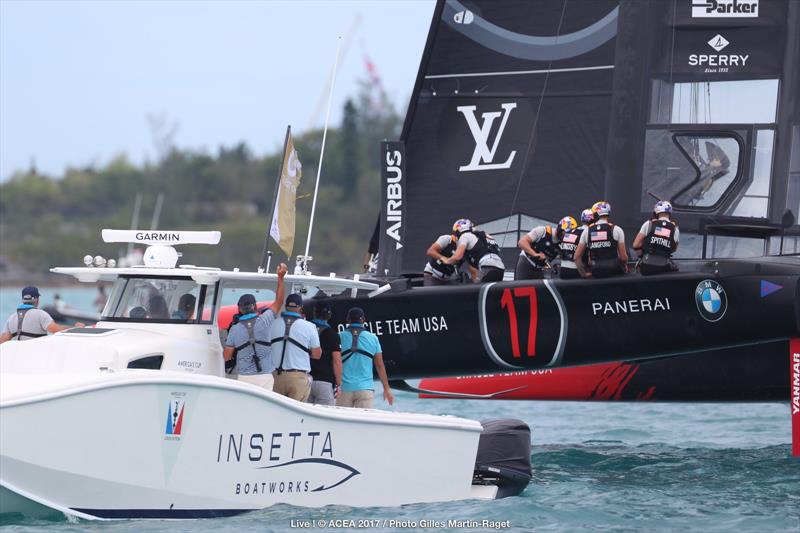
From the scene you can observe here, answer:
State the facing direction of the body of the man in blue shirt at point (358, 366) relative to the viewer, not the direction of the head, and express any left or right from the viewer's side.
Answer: facing away from the viewer

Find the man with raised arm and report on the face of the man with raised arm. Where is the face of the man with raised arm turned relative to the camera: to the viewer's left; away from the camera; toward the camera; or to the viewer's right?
away from the camera

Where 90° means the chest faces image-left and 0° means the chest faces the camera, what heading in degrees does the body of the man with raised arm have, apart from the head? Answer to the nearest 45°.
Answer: approximately 180°

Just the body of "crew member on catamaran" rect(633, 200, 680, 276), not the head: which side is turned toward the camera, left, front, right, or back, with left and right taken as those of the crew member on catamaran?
back

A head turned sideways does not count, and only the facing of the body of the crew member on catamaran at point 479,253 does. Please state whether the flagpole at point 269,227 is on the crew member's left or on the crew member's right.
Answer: on the crew member's left

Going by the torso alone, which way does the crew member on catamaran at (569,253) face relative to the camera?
away from the camera

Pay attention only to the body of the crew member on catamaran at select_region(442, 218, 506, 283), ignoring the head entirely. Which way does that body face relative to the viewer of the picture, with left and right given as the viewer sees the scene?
facing away from the viewer and to the left of the viewer

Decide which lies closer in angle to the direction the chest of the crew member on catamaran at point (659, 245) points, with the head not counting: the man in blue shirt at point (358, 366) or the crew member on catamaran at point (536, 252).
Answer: the crew member on catamaran

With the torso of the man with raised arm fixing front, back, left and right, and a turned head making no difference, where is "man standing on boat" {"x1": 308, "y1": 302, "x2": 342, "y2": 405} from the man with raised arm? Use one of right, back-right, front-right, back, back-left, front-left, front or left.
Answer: front-right

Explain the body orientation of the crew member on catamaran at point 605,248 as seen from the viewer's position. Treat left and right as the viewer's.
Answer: facing away from the viewer

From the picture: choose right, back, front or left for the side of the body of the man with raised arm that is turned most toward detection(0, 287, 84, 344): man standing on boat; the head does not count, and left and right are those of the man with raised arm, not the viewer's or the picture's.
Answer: left

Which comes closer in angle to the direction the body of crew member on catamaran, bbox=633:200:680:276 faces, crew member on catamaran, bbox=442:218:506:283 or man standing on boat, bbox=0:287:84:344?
the crew member on catamaran

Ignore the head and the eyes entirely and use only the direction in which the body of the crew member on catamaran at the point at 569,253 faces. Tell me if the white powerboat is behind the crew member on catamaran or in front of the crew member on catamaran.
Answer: behind

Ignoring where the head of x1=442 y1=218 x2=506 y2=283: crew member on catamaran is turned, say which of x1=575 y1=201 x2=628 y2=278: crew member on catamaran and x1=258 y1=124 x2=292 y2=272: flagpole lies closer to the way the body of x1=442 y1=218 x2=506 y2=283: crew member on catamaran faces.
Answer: the flagpole
